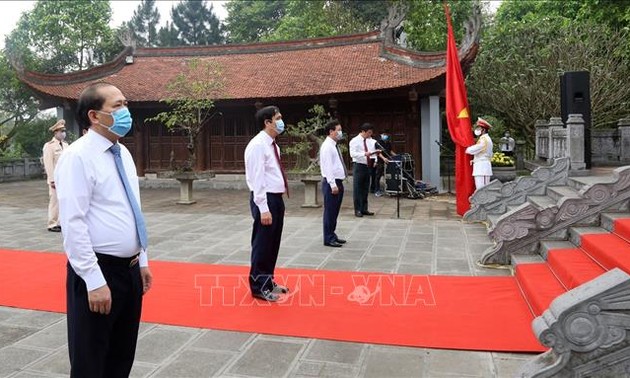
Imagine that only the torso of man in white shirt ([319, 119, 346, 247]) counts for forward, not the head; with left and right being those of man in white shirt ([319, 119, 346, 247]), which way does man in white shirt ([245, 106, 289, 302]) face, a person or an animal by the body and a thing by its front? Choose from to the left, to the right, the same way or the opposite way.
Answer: the same way

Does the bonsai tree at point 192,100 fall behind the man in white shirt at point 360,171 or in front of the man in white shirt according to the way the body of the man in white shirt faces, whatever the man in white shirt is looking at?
behind

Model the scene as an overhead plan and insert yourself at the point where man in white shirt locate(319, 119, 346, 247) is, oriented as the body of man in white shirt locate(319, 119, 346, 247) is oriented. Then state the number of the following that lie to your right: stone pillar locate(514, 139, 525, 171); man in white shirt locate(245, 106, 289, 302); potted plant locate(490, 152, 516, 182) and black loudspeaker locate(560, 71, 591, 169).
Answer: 1

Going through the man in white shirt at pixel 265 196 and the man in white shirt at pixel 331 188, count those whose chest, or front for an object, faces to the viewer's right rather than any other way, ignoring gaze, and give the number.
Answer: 2

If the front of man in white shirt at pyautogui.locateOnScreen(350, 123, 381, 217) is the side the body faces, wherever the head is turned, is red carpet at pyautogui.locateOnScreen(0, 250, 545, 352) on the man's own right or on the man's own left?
on the man's own right

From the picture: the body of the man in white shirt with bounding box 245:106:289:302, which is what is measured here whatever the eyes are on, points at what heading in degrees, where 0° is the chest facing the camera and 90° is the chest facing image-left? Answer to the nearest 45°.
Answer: approximately 270°

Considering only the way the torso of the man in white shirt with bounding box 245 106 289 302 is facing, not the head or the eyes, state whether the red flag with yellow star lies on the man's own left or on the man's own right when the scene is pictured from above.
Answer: on the man's own left

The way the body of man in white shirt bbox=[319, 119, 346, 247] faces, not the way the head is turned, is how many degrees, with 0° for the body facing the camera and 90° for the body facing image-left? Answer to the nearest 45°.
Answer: approximately 270°

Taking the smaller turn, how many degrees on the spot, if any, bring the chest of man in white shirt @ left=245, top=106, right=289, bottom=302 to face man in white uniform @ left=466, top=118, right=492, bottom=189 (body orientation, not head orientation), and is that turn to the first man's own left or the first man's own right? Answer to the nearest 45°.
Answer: approximately 45° to the first man's own left

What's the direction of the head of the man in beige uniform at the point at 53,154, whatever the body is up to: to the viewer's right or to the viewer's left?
to the viewer's right

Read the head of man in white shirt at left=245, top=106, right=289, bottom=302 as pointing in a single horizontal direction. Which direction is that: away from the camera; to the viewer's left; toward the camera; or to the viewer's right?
to the viewer's right
